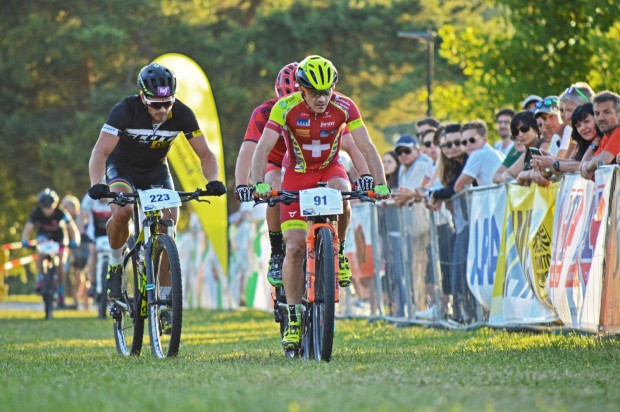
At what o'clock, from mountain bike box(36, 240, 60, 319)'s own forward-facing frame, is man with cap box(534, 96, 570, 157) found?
The man with cap is roughly at 11 o'clock from the mountain bike.

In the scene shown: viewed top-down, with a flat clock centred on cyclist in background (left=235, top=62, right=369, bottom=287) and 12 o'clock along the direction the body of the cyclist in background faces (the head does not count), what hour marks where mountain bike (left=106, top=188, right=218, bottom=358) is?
The mountain bike is roughly at 2 o'clock from the cyclist in background.

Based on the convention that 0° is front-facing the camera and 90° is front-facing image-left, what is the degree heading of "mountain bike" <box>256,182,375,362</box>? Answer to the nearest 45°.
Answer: approximately 0°

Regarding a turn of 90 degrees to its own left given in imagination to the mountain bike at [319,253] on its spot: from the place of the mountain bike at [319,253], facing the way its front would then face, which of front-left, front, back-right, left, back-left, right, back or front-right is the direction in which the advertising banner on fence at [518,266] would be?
front-left

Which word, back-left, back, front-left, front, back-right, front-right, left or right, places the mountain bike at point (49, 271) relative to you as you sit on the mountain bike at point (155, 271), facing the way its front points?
back

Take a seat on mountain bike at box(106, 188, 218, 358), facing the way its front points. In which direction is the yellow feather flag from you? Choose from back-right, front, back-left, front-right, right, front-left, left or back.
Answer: back
